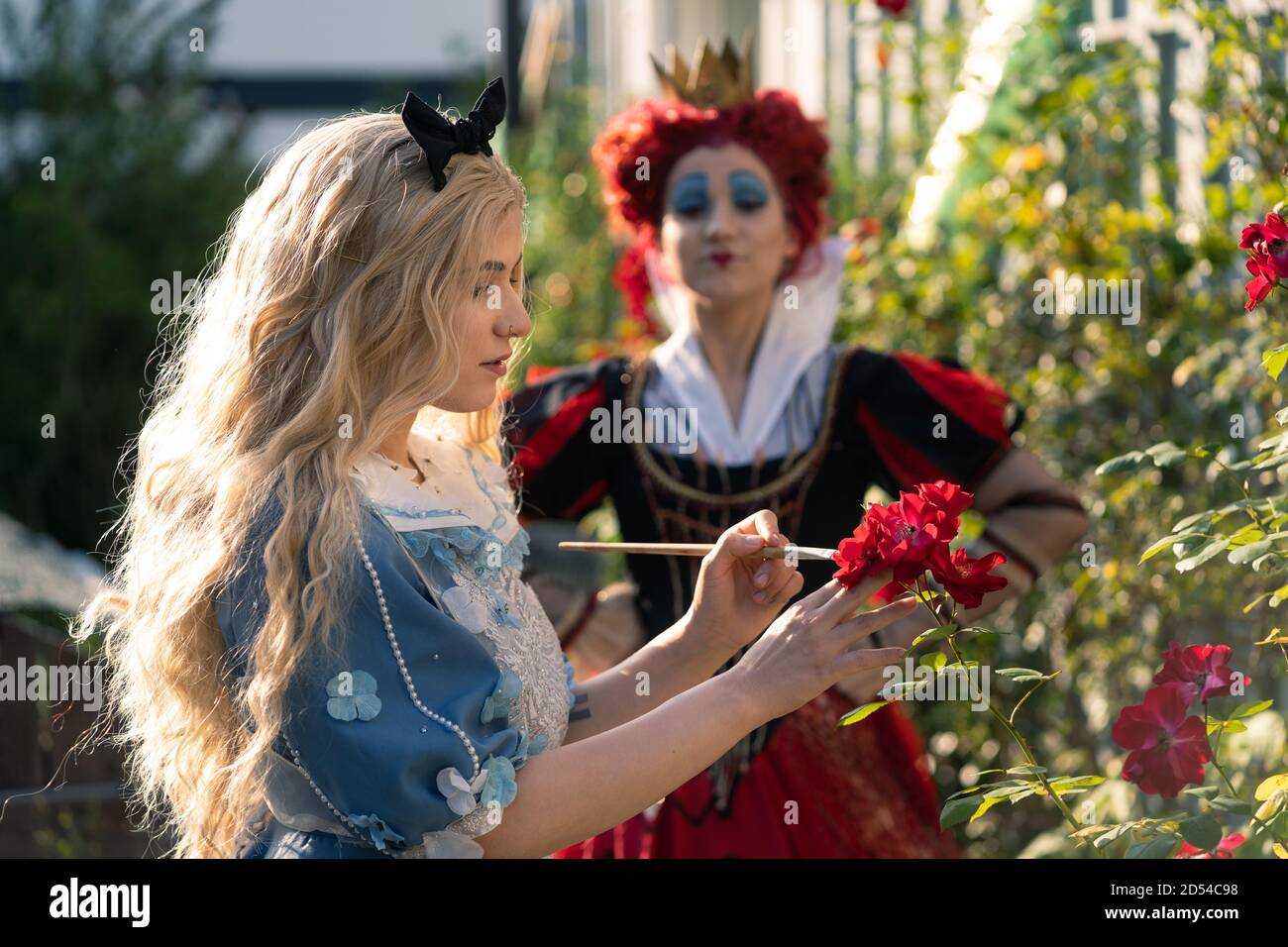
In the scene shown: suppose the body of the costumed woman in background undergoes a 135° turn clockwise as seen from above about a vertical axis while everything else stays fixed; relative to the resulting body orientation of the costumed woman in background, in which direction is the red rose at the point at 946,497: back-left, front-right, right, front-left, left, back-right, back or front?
back-left

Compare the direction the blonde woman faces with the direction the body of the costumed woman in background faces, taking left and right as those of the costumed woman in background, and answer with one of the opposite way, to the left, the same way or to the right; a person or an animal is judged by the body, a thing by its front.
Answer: to the left

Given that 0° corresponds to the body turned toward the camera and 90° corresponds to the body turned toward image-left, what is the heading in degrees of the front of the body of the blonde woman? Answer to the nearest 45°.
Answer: approximately 270°

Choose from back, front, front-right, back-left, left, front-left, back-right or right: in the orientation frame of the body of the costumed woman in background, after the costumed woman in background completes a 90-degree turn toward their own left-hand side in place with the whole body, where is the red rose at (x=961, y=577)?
right

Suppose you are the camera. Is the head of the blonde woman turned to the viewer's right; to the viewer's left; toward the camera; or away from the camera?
to the viewer's right

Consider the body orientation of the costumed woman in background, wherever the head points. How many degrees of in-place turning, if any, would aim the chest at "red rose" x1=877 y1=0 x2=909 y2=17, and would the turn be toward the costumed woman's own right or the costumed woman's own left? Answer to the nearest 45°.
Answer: approximately 180°

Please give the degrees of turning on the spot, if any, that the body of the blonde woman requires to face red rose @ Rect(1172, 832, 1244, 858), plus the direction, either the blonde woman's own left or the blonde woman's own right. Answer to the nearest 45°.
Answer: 0° — they already face it

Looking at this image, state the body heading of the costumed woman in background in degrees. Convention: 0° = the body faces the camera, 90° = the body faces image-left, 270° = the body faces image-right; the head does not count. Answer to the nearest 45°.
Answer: approximately 0°

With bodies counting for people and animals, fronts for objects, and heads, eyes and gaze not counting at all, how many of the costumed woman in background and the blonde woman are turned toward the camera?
1

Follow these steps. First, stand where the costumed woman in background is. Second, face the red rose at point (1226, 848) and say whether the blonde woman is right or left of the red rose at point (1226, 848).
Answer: right

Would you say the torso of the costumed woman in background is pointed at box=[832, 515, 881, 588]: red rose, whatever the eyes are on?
yes
